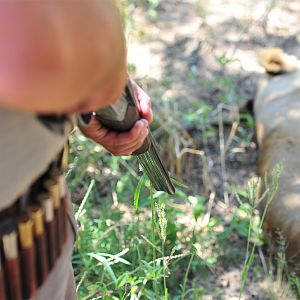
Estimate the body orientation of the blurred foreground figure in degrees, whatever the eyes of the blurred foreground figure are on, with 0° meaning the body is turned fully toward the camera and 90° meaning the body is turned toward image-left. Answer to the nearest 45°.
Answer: approximately 225°
